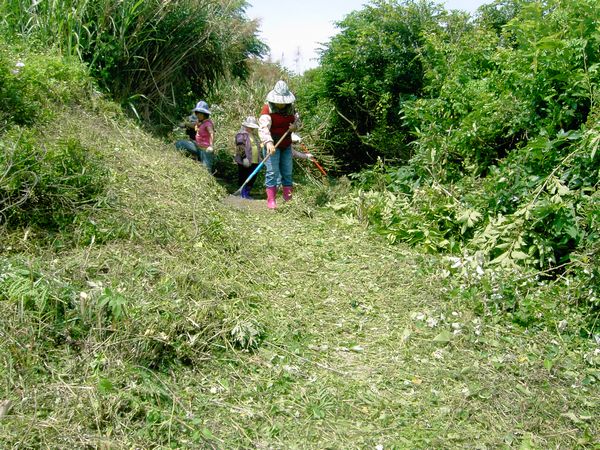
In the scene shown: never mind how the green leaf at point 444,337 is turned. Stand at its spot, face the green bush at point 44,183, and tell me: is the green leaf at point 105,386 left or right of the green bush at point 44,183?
left

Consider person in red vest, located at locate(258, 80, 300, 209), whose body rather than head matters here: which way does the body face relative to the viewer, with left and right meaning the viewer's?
facing the viewer

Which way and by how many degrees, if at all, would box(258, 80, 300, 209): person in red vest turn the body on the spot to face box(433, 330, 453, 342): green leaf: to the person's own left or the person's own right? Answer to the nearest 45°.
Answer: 0° — they already face it

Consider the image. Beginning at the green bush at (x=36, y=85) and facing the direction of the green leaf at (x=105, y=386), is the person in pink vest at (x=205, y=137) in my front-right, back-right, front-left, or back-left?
back-left

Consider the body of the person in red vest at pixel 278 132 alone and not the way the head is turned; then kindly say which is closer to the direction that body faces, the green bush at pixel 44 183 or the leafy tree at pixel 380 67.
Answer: the green bush

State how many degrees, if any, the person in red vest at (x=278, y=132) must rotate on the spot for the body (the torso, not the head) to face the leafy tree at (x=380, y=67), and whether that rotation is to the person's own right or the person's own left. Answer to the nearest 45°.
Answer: approximately 135° to the person's own left

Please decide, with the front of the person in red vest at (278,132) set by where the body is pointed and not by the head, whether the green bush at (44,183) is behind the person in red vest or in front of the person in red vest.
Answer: in front

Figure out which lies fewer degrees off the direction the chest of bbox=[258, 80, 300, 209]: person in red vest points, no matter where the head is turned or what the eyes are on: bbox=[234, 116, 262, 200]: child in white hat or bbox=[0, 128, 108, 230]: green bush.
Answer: the green bush

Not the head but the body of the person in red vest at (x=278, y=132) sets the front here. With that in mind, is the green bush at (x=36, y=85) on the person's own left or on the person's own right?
on the person's own right

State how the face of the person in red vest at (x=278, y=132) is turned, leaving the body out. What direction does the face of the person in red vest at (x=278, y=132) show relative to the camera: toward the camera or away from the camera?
toward the camera

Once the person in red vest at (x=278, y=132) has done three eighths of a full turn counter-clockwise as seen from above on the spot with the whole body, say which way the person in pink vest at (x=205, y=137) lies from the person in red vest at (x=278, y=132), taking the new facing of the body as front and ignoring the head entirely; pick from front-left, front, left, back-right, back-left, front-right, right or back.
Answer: left

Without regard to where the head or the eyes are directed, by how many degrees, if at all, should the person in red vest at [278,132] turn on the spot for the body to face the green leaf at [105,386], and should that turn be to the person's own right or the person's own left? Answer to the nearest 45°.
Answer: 0° — they already face it
